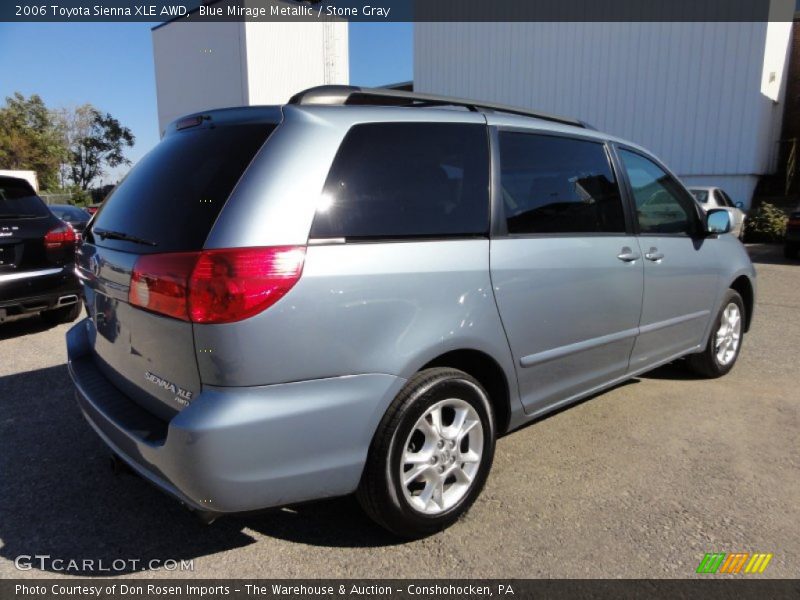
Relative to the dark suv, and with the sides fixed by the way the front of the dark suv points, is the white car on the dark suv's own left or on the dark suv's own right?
on the dark suv's own right

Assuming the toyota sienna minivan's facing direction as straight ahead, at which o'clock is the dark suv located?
The dark suv is roughly at 9 o'clock from the toyota sienna minivan.

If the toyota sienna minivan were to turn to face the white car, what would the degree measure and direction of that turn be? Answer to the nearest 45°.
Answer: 0° — it already faces it

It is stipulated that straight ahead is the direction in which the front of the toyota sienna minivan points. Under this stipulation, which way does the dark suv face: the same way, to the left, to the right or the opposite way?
to the left

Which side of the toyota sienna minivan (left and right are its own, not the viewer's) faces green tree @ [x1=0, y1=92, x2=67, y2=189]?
left

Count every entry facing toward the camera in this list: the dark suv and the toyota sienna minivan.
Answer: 0

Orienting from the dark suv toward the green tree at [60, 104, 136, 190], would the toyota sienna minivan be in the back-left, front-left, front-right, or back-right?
back-right

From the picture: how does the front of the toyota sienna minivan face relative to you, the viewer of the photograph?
facing away from the viewer and to the right of the viewer

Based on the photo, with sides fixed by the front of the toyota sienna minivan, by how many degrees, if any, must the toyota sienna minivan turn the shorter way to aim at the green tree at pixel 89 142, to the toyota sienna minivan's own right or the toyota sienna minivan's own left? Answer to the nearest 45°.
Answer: approximately 90° to the toyota sienna minivan's own left

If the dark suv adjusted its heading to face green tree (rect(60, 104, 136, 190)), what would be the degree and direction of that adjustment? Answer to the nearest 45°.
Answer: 0° — it already faces it

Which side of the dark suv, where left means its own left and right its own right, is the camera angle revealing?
back

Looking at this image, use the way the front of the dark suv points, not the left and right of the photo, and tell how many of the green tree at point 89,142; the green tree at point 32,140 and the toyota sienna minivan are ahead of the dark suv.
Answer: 2
